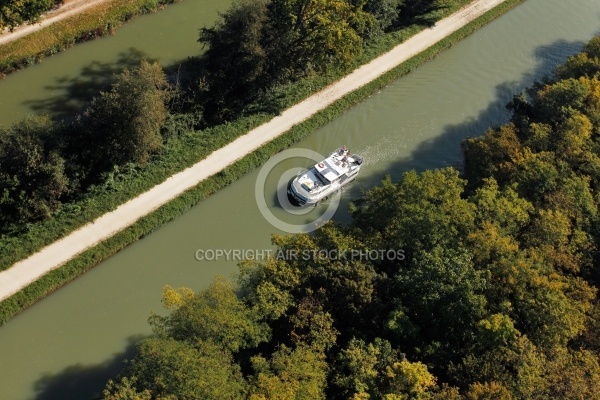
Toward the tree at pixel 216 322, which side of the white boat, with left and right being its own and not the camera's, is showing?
front

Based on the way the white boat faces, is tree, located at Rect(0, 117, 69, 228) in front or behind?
in front

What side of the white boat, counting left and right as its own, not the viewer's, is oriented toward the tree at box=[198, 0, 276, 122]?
right

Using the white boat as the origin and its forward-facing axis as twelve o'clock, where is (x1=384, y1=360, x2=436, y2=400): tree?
The tree is roughly at 10 o'clock from the white boat.

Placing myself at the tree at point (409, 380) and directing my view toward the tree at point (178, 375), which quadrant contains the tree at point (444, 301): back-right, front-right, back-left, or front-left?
back-right

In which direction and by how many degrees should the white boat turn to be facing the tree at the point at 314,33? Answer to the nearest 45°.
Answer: approximately 135° to its right

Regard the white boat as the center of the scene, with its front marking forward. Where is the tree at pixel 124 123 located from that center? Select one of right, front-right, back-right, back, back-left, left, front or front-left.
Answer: front-right

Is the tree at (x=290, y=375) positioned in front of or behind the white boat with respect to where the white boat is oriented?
in front

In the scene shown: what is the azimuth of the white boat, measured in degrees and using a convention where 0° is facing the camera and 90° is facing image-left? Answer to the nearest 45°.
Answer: approximately 45°

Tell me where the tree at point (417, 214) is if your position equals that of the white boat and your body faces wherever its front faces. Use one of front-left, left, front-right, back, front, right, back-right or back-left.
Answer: left

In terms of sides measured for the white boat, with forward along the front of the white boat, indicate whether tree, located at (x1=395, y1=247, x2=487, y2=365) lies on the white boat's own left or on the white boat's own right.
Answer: on the white boat's own left

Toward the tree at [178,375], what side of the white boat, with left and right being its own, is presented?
front
